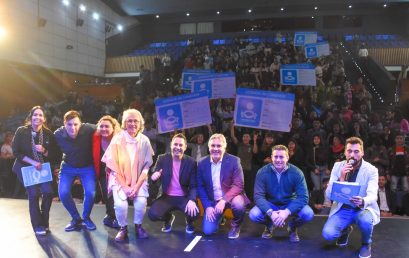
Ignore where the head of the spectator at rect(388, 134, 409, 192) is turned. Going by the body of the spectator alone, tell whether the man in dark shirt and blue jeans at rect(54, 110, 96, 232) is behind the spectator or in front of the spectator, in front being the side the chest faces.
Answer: in front

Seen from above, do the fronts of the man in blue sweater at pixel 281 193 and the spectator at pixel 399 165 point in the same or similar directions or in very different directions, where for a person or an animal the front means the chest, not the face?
same or similar directions

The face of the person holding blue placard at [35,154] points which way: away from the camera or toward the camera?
toward the camera

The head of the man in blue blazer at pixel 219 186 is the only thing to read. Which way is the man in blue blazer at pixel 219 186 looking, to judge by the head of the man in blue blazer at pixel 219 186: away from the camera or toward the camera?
toward the camera

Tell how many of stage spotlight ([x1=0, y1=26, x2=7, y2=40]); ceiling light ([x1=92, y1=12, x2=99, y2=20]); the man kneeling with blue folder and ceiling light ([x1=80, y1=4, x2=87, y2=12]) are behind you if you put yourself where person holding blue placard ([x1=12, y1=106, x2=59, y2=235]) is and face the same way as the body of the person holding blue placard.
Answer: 3

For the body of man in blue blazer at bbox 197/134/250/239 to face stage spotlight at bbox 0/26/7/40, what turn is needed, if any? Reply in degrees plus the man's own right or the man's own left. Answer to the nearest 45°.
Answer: approximately 135° to the man's own right

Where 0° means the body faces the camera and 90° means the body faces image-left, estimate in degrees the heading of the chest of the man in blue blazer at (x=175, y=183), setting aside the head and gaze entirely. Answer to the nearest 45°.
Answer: approximately 0°

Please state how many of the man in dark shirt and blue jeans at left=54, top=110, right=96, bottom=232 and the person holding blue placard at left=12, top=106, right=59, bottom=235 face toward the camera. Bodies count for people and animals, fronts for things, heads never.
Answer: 2

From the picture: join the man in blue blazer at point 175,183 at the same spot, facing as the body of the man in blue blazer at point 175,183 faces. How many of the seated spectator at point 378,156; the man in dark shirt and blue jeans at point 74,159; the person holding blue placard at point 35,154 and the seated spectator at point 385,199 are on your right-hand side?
2

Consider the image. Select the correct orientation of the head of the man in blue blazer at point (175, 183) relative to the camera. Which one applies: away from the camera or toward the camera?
toward the camera

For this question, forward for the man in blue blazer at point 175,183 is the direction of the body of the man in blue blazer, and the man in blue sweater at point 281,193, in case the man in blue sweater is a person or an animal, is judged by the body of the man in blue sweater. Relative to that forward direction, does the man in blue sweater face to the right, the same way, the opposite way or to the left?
the same way

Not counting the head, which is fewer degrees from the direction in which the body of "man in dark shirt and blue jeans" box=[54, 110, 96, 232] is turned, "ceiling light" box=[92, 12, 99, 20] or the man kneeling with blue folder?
the man kneeling with blue folder

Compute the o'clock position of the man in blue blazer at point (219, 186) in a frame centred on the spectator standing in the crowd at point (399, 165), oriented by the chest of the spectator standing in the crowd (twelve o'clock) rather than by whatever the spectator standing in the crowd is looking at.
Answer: The man in blue blazer is roughly at 1 o'clock from the spectator standing in the crowd.

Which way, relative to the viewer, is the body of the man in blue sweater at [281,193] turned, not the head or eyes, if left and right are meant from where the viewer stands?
facing the viewer

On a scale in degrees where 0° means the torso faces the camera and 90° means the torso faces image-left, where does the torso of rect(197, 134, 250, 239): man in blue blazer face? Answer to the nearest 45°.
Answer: approximately 0°

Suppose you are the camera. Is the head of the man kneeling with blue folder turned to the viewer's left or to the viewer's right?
to the viewer's left

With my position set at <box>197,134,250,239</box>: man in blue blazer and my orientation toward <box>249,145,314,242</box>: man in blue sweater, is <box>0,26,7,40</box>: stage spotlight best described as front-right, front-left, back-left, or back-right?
back-left
